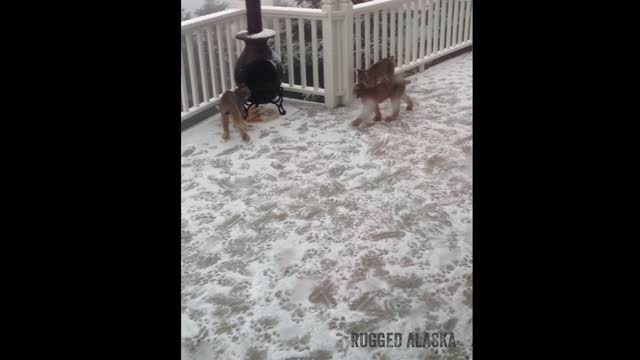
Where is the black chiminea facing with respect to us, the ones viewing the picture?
facing the viewer and to the right of the viewer
